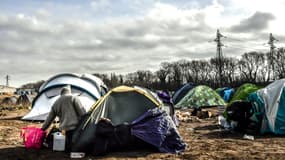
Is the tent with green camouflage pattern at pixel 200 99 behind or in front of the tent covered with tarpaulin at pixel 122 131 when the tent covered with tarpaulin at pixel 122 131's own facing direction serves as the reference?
behind

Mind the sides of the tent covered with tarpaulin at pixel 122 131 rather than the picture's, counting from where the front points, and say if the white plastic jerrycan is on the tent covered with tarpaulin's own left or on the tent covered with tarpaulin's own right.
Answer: on the tent covered with tarpaulin's own right

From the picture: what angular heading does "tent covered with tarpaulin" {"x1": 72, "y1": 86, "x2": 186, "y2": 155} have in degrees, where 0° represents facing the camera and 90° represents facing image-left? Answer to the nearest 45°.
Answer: approximately 0°

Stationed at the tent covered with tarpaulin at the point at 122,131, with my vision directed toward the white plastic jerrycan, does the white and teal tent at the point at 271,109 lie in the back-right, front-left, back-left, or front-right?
back-right

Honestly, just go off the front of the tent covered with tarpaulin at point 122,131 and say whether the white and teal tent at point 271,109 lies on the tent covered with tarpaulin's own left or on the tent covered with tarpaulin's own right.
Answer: on the tent covered with tarpaulin's own left
